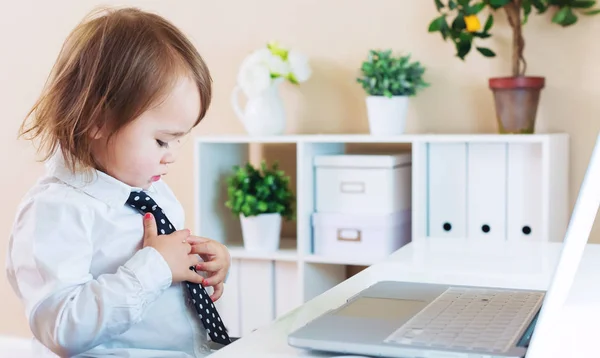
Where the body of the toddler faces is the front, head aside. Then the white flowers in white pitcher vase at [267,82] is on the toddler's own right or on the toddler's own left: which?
on the toddler's own left

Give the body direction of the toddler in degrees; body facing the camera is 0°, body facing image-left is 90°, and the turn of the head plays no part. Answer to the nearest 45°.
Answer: approximately 315°

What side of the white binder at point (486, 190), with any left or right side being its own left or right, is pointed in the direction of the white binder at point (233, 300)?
right

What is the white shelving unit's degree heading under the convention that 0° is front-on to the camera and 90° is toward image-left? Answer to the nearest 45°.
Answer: approximately 0°

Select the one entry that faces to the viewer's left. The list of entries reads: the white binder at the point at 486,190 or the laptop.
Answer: the laptop

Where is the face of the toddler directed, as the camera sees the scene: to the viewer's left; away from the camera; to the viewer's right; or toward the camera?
to the viewer's right

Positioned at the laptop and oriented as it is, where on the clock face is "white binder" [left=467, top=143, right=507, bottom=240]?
The white binder is roughly at 3 o'clock from the laptop.

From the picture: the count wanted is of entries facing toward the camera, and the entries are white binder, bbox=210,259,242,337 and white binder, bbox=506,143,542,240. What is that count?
2

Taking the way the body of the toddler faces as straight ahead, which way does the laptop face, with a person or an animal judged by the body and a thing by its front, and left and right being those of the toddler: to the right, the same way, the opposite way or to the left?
the opposite way

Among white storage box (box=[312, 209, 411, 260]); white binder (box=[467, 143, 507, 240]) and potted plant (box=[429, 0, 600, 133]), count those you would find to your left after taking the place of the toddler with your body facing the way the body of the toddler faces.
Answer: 3

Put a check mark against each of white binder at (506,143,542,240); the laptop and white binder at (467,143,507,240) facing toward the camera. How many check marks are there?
2

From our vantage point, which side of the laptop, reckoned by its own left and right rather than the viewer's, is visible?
left

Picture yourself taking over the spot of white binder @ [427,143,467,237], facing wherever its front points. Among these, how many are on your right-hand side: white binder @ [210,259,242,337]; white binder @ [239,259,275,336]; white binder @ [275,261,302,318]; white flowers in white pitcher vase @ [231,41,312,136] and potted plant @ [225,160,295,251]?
5

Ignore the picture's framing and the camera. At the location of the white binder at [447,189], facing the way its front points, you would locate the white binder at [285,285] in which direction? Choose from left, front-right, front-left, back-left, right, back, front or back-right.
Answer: right
